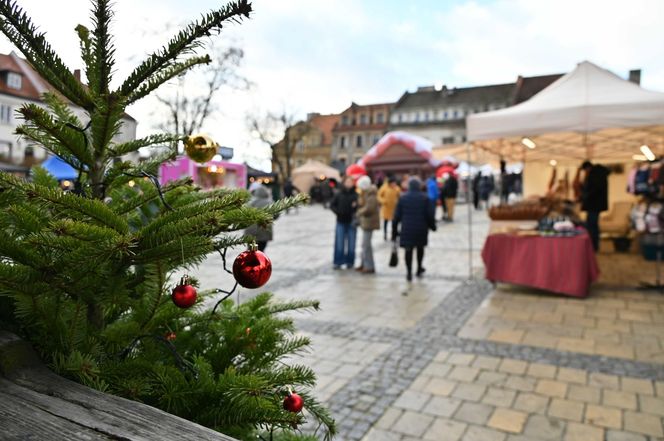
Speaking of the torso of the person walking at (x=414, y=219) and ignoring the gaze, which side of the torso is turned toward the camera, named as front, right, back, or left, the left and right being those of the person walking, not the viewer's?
back

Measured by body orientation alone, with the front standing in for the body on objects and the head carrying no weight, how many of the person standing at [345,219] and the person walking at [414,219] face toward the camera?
1

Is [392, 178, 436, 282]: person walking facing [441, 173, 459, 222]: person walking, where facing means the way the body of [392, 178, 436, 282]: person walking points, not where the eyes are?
yes

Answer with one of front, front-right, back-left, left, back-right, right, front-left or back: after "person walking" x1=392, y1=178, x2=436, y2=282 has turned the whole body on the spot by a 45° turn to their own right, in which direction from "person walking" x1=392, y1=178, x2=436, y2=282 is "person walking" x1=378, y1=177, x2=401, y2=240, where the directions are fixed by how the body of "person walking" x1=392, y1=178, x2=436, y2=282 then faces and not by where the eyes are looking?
front-left

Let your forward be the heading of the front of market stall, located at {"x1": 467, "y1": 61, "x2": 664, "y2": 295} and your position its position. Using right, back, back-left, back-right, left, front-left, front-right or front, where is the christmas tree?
front-left

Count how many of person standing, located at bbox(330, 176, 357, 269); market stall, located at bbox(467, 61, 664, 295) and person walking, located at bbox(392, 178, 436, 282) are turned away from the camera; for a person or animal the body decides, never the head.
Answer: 1

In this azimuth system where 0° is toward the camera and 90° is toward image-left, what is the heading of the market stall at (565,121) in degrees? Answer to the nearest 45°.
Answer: approximately 45°
